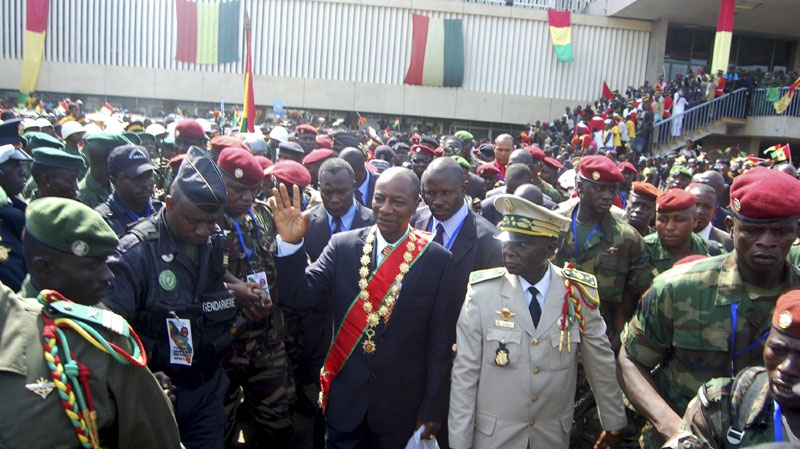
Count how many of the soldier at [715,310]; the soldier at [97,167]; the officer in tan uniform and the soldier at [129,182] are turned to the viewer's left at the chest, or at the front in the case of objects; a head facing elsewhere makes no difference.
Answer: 0

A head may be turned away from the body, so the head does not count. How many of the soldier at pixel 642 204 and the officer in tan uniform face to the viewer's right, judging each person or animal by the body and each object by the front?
0

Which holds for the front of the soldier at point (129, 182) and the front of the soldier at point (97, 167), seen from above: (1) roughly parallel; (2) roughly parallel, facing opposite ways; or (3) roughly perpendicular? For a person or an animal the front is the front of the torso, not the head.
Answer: roughly parallel

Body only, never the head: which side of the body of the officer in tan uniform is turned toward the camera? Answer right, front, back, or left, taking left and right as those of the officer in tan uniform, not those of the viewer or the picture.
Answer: front

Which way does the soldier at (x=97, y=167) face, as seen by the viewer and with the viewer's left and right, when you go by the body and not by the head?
facing the viewer and to the right of the viewer

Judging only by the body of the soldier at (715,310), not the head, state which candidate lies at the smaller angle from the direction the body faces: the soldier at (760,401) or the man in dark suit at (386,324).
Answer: the soldier

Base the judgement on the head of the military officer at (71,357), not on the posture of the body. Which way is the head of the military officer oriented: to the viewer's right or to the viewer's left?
to the viewer's right

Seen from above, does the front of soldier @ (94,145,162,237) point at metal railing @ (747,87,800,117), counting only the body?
no

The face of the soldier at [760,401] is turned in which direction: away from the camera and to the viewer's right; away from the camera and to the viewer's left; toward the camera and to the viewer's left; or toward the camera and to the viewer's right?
toward the camera and to the viewer's left

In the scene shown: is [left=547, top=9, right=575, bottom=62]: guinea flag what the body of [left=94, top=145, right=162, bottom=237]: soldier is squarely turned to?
no

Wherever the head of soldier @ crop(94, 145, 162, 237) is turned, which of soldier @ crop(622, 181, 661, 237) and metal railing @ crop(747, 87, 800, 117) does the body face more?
the soldier

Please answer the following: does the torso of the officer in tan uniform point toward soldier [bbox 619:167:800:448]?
no

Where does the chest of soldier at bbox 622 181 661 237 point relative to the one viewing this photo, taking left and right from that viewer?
facing the viewer and to the left of the viewer

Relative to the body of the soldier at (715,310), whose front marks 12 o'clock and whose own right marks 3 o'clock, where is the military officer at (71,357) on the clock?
The military officer is roughly at 3 o'clock from the soldier.
